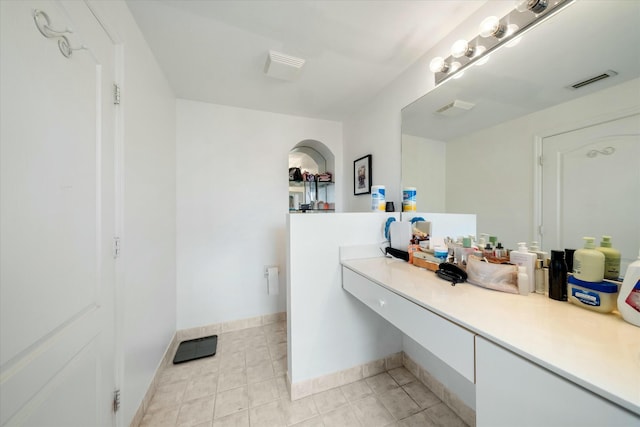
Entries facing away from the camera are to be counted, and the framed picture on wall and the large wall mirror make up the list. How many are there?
0

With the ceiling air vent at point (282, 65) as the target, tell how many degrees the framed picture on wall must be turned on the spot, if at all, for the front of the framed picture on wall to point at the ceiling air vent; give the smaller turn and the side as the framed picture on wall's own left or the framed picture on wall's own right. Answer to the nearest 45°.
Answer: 0° — it already faces it

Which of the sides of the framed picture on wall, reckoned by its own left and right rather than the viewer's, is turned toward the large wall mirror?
left

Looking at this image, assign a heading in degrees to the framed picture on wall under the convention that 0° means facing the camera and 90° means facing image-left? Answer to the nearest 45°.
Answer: approximately 45°

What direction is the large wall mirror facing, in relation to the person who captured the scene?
facing the viewer and to the left of the viewer

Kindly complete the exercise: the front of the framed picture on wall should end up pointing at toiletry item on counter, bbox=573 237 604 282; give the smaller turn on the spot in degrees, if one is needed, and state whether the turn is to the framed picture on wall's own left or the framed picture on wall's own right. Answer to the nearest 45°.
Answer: approximately 90° to the framed picture on wall's own left
